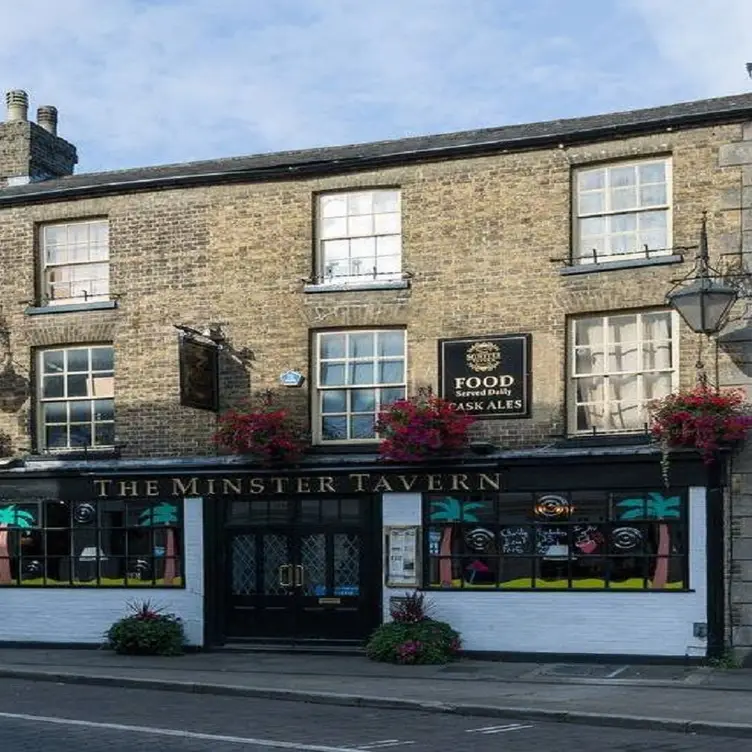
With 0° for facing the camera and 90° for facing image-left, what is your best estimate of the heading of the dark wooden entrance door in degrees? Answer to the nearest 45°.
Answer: approximately 0°

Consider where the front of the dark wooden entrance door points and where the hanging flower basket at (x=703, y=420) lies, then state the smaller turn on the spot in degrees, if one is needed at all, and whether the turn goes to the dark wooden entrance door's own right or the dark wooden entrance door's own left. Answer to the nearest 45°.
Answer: approximately 45° to the dark wooden entrance door's own left

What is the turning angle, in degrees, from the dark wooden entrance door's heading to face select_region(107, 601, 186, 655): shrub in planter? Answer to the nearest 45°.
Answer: approximately 90° to its right

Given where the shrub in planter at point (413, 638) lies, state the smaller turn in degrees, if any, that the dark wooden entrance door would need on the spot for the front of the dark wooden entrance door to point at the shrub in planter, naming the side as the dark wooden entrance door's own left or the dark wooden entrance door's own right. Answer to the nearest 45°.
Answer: approximately 45° to the dark wooden entrance door's own left

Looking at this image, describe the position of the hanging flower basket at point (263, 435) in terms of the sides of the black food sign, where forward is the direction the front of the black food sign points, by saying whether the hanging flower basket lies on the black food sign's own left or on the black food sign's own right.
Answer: on the black food sign's own right

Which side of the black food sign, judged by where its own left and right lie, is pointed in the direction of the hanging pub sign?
right

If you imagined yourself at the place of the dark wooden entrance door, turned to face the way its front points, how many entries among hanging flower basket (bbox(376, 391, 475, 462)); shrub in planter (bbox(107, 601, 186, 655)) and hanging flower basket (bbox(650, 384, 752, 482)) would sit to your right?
1
